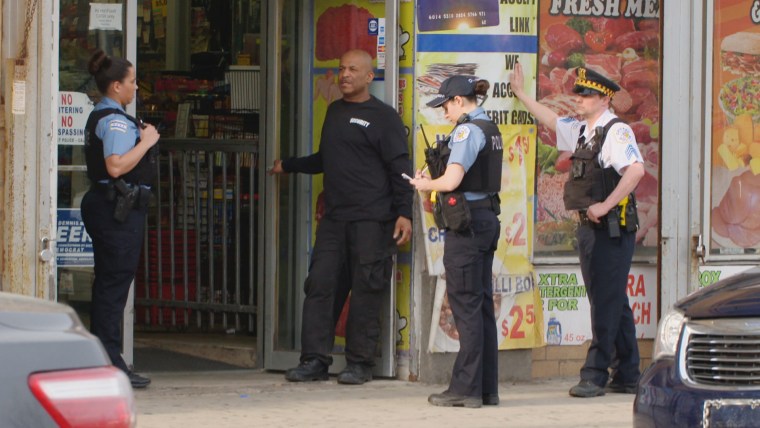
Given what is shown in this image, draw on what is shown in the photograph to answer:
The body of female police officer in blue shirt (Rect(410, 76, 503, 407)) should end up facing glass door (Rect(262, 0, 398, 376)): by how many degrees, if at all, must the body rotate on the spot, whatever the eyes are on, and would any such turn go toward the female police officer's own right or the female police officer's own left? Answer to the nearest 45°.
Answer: approximately 45° to the female police officer's own right

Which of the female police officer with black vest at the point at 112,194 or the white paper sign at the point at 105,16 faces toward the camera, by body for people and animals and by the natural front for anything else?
the white paper sign

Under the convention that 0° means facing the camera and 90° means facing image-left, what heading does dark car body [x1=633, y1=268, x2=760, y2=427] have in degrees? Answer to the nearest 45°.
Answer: approximately 45°

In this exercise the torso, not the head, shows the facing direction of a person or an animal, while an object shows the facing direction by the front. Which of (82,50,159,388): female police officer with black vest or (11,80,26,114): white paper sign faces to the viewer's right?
the female police officer with black vest

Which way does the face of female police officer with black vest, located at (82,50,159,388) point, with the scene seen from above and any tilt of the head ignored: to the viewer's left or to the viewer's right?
to the viewer's right

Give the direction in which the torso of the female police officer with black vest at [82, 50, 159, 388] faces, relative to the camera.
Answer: to the viewer's right

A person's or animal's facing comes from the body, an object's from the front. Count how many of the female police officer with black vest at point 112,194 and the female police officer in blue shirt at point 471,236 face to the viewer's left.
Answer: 1

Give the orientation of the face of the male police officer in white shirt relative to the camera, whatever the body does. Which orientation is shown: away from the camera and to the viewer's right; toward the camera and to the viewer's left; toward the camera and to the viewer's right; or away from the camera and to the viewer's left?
toward the camera and to the viewer's left

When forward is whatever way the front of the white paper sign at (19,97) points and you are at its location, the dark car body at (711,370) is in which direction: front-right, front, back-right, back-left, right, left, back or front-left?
front-left

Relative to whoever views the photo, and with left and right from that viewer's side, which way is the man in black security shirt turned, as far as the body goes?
facing the viewer and to the left of the viewer

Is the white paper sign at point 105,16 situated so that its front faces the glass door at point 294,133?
no

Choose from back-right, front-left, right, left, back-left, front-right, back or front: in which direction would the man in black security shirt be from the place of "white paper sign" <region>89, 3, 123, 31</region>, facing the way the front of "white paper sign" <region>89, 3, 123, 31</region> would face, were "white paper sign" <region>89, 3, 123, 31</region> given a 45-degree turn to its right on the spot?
back-left

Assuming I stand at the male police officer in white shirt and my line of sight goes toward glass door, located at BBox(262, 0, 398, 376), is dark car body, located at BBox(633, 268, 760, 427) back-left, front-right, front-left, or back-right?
back-left

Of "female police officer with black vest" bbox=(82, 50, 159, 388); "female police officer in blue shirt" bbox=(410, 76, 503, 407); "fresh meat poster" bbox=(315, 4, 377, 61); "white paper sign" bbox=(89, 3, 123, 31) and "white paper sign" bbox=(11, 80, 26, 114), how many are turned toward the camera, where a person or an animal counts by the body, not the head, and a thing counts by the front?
3

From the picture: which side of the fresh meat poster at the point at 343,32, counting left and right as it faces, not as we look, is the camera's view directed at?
front

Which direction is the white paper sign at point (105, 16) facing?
toward the camera
